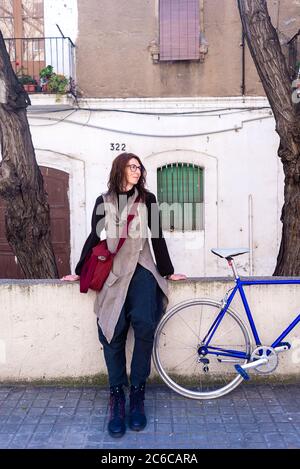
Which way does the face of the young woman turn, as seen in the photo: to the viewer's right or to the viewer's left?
to the viewer's right

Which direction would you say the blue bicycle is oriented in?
to the viewer's right

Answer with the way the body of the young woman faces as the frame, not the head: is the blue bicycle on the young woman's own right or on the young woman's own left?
on the young woman's own left

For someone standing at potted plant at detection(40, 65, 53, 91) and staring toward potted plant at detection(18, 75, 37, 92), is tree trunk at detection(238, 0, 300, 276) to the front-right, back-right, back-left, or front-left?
back-left

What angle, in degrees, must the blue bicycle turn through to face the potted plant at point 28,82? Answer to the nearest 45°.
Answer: approximately 135° to its left

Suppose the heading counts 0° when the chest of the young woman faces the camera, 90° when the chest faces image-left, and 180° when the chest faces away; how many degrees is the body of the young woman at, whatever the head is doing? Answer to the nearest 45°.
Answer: approximately 0°

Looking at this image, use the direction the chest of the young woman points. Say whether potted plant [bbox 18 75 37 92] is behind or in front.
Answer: behind

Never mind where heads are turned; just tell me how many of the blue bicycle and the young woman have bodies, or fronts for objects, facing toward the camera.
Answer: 1

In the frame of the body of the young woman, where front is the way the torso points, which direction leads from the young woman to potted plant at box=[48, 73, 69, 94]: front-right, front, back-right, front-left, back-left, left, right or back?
back

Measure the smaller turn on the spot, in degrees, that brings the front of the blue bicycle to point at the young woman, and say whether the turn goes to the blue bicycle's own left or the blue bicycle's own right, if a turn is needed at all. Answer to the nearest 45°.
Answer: approximately 135° to the blue bicycle's own right

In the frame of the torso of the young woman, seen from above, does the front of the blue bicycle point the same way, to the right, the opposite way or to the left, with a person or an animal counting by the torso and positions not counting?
to the left
